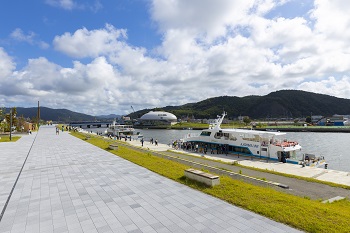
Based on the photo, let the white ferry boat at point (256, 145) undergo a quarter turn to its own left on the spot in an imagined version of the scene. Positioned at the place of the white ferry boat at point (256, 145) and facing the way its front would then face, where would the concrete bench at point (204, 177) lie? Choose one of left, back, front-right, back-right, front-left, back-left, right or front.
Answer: front-left

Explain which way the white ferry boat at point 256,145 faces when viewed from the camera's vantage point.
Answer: facing away from the viewer and to the left of the viewer
